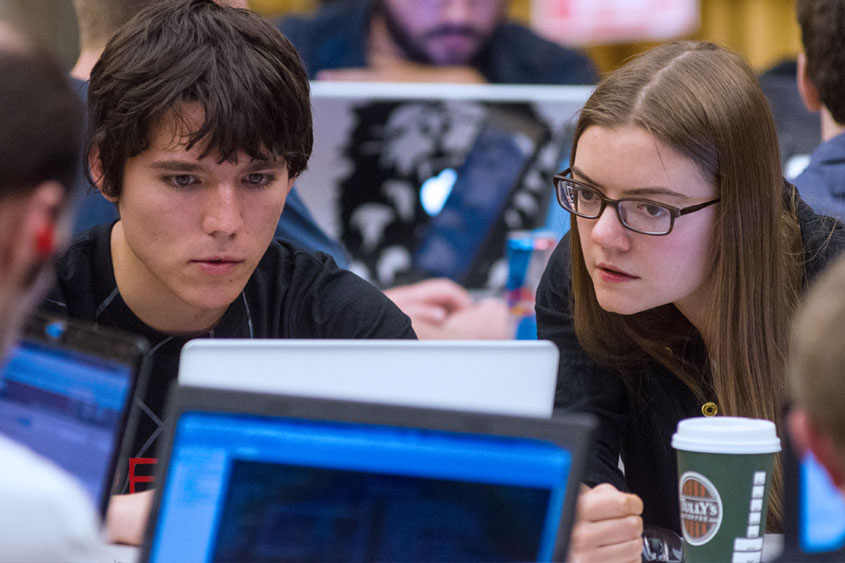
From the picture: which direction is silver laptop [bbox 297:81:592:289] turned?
away from the camera

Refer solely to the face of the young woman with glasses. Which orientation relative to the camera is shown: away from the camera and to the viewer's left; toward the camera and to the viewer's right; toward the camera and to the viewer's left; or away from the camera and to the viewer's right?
toward the camera and to the viewer's left

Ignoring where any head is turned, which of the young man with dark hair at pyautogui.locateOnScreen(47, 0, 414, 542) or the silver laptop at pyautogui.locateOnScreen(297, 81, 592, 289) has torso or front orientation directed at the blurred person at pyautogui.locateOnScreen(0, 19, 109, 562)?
the young man with dark hair

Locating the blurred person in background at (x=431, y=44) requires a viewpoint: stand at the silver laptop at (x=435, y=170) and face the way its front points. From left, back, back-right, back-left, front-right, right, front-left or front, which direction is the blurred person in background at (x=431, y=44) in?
front

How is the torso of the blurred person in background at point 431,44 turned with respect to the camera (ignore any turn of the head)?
toward the camera

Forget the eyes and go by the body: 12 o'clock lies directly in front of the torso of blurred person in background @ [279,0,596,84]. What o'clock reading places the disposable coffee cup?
The disposable coffee cup is roughly at 12 o'clock from the blurred person in background.

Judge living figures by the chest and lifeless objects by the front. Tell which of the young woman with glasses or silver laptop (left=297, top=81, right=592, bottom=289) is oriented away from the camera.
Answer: the silver laptop

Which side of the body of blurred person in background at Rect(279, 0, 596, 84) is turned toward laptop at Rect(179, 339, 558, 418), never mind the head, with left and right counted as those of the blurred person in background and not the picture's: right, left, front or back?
front

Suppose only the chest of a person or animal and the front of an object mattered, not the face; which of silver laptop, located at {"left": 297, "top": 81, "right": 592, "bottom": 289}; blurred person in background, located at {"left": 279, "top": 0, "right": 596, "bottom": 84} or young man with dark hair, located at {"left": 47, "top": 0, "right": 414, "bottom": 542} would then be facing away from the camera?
the silver laptop

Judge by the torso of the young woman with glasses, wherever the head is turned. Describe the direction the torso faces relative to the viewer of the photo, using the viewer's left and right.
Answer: facing the viewer and to the left of the viewer

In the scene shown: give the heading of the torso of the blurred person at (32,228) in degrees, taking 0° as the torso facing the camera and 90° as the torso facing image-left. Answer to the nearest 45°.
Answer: approximately 225°
